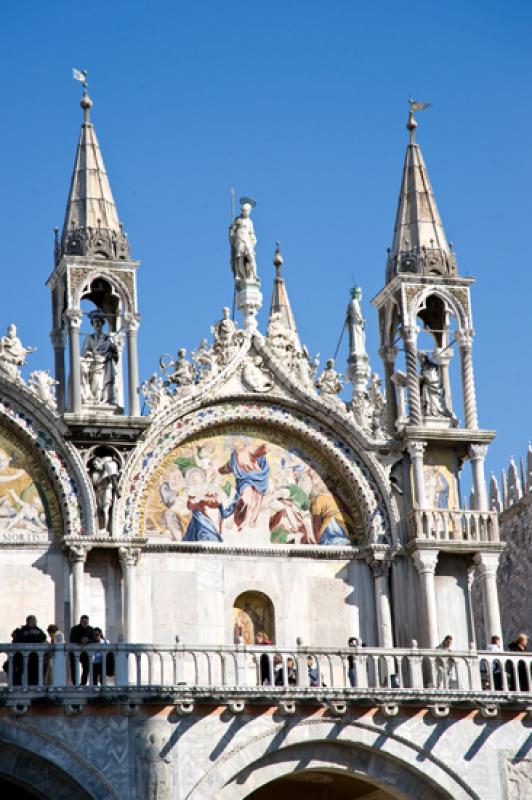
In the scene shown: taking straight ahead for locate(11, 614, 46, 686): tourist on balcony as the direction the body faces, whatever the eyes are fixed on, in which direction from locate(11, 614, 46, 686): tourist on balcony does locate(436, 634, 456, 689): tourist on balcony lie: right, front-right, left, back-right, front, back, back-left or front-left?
left

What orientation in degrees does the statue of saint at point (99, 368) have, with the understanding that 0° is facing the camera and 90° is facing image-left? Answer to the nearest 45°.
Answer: approximately 0°

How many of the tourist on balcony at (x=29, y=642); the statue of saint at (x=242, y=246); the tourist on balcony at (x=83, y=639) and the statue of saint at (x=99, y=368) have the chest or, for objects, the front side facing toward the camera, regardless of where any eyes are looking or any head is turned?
4

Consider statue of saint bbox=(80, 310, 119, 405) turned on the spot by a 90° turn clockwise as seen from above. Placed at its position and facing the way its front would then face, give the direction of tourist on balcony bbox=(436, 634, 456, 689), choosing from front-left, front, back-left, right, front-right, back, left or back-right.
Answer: back

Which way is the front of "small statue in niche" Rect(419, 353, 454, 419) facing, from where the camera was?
facing the viewer and to the left of the viewer

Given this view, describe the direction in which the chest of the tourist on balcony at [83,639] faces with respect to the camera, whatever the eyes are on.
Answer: toward the camera

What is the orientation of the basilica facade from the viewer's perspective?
toward the camera

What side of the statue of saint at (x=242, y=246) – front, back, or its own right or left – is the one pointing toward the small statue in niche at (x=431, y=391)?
left
